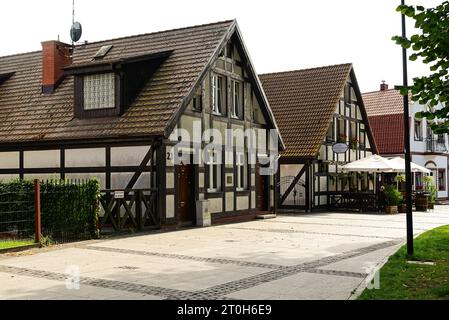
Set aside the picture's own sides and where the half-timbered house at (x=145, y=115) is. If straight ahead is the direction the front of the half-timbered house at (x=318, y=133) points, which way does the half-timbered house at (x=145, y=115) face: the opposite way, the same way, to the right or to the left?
the same way

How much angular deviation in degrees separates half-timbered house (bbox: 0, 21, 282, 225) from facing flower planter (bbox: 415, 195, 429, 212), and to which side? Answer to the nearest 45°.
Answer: approximately 90° to its left

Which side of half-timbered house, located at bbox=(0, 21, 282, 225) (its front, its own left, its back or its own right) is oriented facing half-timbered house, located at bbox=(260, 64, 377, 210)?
left

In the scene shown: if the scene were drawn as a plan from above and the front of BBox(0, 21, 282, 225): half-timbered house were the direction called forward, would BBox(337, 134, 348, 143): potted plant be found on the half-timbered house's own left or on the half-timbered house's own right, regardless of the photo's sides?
on the half-timbered house's own left

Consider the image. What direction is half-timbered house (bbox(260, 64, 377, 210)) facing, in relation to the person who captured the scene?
facing the viewer and to the right of the viewer

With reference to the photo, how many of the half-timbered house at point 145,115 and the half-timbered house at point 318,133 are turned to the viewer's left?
0

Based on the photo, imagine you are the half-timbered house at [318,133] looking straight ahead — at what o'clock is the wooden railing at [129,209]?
The wooden railing is roughly at 2 o'clock from the half-timbered house.

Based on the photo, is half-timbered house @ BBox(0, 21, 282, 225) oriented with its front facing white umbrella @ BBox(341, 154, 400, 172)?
no

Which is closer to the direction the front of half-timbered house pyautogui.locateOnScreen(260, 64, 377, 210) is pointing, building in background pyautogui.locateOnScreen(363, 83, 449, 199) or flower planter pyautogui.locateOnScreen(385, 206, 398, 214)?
the flower planter

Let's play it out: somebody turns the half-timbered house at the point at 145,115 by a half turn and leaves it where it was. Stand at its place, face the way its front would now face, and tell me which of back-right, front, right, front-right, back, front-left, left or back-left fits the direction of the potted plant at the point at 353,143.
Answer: right

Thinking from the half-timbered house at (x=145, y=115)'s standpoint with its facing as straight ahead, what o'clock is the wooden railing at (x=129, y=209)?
The wooden railing is roughly at 2 o'clock from the half-timbered house.

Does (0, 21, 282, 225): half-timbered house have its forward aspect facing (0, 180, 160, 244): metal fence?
no

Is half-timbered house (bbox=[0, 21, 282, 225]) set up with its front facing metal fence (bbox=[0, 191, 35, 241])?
no

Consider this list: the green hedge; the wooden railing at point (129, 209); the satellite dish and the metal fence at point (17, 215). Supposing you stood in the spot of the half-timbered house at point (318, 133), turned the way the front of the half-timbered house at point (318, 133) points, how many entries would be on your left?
0

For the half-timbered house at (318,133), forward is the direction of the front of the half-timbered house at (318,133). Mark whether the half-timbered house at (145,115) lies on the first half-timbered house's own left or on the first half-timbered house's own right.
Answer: on the first half-timbered house's own right

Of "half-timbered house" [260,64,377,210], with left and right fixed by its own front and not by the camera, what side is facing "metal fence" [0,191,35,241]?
right
